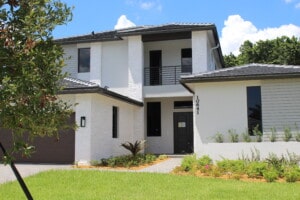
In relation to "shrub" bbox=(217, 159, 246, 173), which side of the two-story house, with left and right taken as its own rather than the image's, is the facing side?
front

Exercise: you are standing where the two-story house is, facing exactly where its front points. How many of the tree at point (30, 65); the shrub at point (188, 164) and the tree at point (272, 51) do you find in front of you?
2

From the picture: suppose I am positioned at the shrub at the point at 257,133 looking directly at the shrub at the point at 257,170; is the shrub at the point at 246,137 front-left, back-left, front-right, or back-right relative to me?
front-right

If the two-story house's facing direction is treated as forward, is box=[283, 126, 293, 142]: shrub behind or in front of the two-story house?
in front

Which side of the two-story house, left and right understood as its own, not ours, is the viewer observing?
front

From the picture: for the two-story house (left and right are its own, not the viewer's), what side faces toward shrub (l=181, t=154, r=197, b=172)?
front

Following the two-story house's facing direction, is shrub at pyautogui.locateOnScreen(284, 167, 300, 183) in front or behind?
in front

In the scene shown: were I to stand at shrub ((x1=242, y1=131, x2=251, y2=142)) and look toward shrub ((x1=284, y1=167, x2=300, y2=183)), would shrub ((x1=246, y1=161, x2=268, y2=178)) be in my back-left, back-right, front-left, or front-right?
front-right

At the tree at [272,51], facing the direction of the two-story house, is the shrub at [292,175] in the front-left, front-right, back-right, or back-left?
front-left

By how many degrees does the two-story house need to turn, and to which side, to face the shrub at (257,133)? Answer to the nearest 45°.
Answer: approximately 45° to its left

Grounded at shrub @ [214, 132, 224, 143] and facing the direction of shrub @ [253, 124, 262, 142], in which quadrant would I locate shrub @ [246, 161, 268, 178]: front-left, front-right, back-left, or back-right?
front-right
